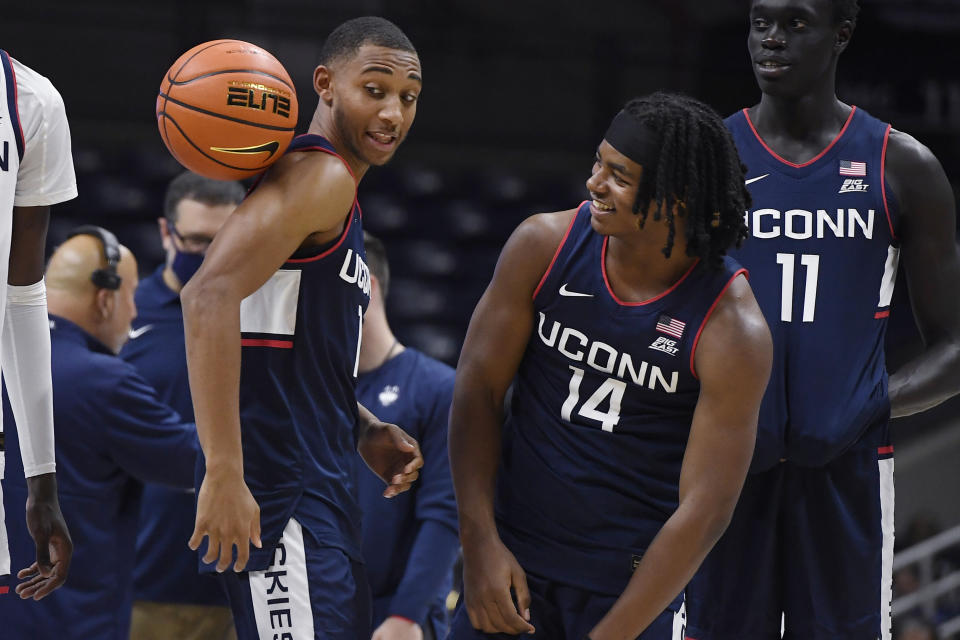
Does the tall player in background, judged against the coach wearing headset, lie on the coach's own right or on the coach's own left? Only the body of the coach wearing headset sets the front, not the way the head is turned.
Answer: on the coach's own right

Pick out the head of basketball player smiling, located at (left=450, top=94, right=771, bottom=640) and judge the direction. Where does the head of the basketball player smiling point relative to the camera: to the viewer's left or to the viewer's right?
to the viewer's left
